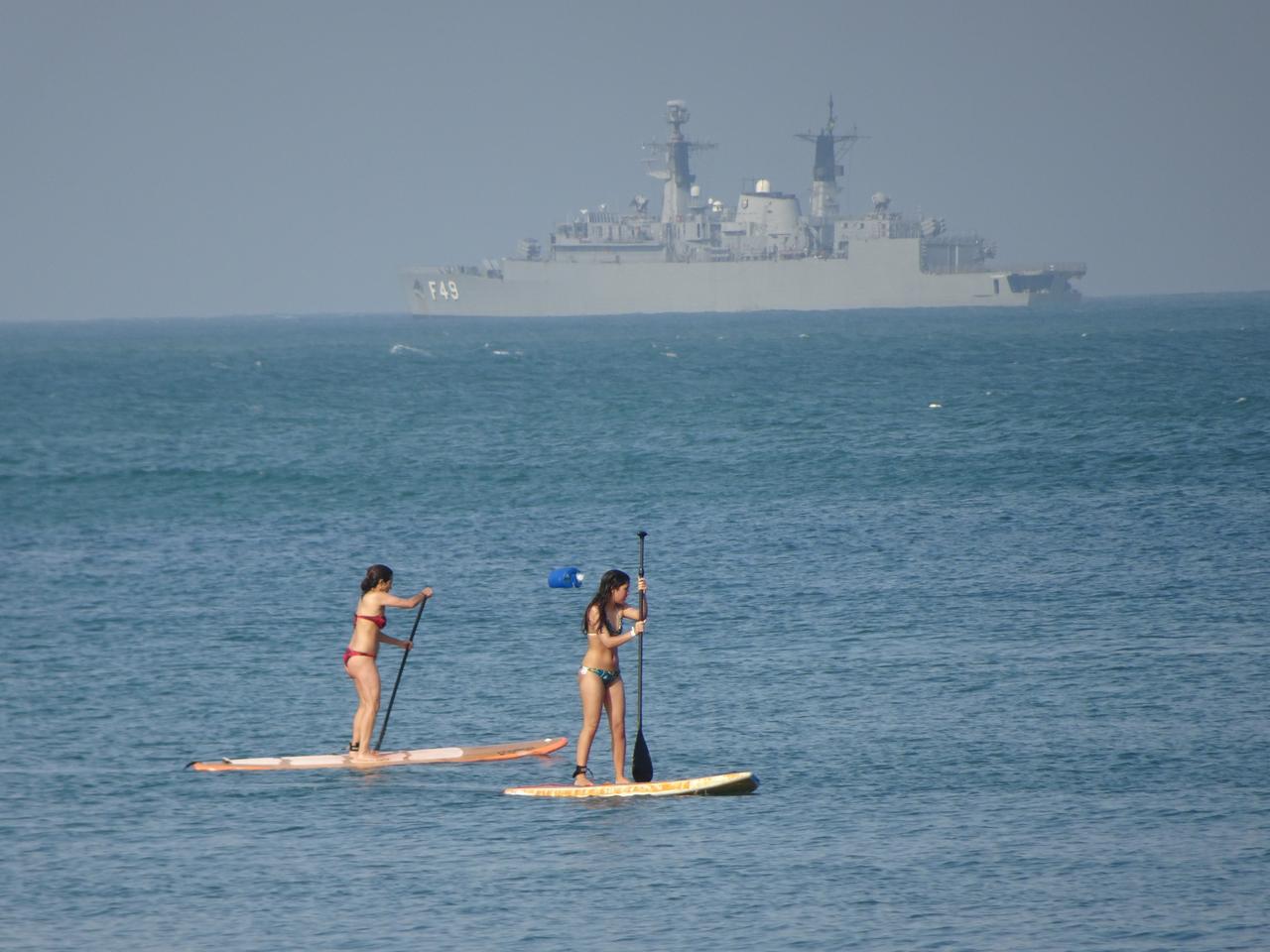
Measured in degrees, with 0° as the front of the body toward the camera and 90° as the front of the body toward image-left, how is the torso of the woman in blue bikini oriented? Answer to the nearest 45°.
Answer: approximately 315°

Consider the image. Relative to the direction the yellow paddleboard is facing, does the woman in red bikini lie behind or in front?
behind

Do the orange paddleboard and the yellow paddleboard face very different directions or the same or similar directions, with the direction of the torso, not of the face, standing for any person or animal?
same or similar directions

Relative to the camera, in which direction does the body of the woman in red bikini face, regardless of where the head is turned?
to the viewer's right

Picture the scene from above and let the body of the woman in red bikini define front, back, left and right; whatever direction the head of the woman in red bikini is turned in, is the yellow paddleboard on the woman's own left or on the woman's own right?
on the woman's own right

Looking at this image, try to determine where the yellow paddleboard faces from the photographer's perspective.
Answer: facing to the right of the viewer

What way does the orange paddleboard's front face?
to the viewer's right

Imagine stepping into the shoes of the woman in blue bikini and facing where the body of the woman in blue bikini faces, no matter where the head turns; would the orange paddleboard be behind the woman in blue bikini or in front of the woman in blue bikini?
behind

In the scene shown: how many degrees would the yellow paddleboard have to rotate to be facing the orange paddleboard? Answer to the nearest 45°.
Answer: approximately 135° to its left

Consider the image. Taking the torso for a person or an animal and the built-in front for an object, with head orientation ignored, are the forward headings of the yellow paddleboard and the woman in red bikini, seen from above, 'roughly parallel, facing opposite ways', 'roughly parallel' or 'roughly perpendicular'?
roughly parallel

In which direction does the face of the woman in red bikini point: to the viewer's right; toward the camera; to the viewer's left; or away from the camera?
to the viewer's right

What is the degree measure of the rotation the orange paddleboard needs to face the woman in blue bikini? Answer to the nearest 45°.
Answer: approximately 45° to its right
